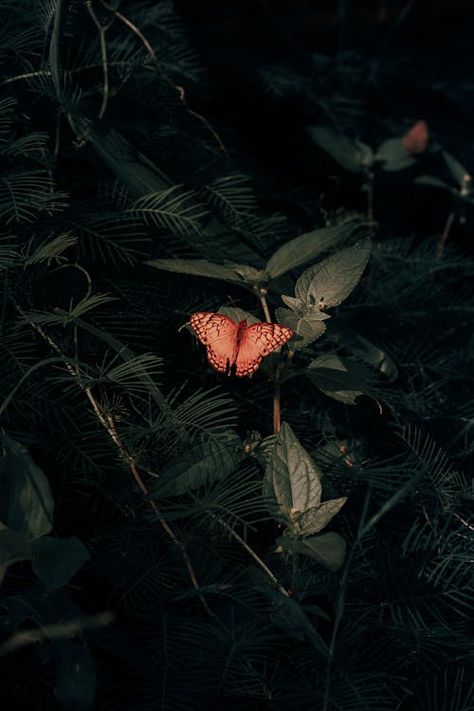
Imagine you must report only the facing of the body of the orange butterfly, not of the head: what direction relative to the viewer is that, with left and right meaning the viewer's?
facing away from the viewer
